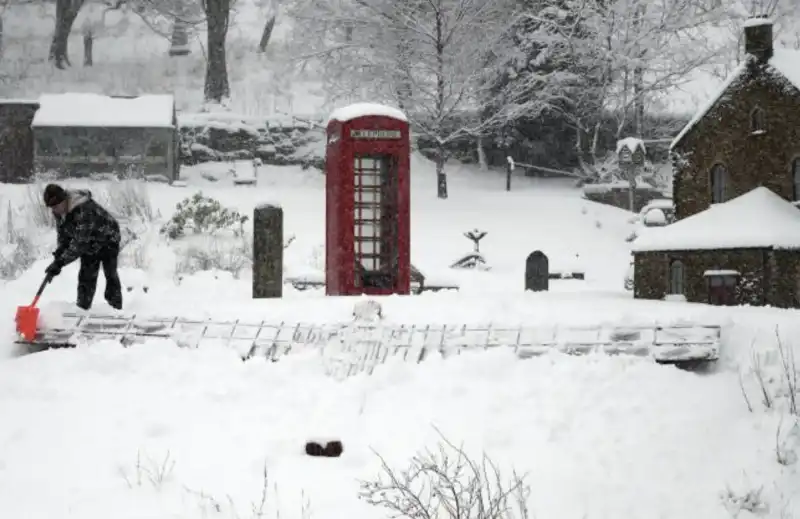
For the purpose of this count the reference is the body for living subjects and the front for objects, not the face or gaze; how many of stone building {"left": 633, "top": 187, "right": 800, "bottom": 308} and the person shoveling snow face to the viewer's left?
1

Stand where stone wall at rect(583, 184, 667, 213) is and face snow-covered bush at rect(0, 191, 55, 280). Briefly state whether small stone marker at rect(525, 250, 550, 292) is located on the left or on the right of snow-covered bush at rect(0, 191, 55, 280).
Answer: left

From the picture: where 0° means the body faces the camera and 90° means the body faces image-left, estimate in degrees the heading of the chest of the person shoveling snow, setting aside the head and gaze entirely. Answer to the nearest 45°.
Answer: approximately 90°

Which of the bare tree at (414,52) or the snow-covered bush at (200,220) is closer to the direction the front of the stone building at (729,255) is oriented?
the snow-covered bush

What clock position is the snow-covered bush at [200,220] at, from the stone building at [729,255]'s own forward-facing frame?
The snow-covered bush is roughly at 3 o'clock from the stone building.

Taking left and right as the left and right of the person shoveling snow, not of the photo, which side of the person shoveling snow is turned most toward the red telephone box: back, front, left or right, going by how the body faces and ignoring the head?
back

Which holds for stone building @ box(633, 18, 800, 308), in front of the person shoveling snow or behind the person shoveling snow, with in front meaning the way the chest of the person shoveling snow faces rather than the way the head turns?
behind

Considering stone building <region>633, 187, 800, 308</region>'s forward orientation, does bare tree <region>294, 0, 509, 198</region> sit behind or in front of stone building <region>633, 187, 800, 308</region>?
behind

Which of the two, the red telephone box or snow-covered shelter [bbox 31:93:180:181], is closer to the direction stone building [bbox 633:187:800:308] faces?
the red telephone box

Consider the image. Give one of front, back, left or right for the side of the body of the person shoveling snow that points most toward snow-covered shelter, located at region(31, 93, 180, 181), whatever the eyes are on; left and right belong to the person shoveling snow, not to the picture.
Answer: right

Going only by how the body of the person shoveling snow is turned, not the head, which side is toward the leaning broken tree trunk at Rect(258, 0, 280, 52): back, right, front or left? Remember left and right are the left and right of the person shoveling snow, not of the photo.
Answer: right

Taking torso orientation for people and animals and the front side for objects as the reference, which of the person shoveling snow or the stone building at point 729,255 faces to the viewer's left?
the person shoveling snow
